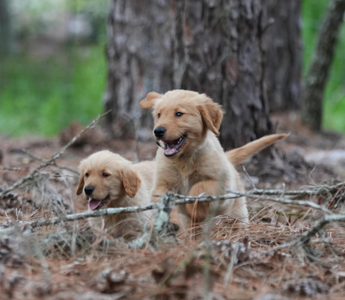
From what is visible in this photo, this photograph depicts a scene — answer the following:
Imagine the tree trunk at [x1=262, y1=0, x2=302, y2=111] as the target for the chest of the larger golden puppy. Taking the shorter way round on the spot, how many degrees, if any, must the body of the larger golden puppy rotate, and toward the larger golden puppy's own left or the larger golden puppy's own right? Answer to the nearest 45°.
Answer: approximately 135° to the larger golden puppy's own right

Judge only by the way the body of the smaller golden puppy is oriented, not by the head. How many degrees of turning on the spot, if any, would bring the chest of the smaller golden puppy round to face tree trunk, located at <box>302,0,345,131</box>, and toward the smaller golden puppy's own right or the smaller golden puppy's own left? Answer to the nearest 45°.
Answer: approximately 180°

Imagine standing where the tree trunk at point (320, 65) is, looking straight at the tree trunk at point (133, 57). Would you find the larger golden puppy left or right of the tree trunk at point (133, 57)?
left

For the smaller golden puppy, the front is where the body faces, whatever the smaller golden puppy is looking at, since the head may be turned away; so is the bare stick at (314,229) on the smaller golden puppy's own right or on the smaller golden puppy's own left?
on the smaller golden puppy's own left

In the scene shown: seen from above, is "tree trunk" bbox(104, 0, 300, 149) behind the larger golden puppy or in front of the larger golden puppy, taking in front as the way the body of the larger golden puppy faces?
behind

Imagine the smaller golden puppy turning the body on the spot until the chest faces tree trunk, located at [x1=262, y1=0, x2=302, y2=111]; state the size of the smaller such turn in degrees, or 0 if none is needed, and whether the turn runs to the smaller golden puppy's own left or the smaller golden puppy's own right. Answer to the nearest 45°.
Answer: approximately 180°
